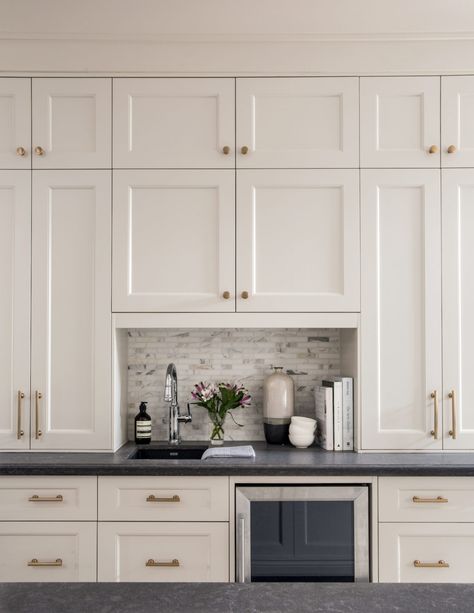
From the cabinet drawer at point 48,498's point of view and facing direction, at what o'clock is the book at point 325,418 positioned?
The book is roughly at 9 o'clock from the cabinet drawer.

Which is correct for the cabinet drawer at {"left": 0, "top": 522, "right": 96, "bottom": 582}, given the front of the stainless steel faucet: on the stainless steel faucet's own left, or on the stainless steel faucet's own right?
on the stainless steel faucet's own right

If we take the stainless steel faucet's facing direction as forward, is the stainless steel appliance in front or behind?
in front

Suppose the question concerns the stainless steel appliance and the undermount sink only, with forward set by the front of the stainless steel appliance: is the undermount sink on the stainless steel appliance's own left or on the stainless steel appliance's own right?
on the stainless steel appliance's own right
